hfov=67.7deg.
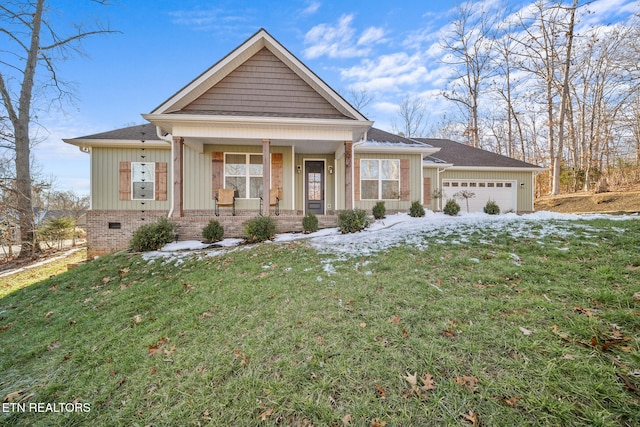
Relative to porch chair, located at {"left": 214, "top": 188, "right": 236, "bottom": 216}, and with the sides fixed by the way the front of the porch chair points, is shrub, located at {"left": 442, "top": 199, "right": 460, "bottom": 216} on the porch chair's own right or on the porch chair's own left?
on the porch chair's own left

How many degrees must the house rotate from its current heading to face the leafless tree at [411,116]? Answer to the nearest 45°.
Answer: approximately 135° to its left

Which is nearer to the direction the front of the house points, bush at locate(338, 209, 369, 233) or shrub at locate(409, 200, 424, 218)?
the bush

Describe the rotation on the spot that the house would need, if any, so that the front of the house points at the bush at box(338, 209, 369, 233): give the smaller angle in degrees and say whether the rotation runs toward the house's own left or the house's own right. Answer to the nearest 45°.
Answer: approximately 45° to the house's own left

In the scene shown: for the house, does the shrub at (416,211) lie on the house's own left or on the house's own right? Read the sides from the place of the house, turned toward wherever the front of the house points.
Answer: on the house's own left

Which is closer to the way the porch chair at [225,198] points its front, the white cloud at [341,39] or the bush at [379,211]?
the bush

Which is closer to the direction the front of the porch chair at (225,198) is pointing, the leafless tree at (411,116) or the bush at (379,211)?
the bush

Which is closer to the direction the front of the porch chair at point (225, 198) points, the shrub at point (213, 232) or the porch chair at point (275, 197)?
the shrub

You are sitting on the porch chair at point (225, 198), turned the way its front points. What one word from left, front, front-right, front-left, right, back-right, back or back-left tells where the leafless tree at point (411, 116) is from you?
back-left

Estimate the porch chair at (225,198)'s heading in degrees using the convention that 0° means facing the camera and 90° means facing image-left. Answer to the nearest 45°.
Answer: approximately 0°
